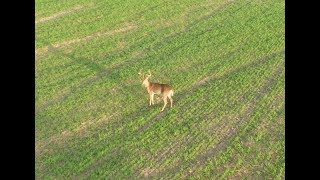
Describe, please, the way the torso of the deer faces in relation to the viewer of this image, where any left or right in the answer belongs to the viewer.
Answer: facing away from the viewer and to the left of the viewer
